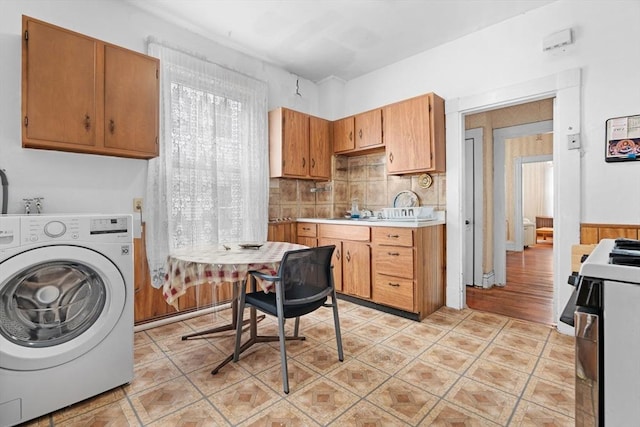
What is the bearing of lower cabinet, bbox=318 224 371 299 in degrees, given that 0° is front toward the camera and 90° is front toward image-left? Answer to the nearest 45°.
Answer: approximately 45°

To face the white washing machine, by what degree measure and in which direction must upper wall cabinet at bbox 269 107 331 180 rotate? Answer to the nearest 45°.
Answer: approximately 90° to its right

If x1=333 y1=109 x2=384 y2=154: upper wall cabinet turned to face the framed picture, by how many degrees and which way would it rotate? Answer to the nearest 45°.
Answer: approximately 90° to its left

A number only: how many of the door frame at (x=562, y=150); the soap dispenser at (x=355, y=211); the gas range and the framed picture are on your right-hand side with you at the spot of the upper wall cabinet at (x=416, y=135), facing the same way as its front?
1

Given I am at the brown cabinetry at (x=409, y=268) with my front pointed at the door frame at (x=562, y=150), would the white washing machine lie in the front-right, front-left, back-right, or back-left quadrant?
back-right

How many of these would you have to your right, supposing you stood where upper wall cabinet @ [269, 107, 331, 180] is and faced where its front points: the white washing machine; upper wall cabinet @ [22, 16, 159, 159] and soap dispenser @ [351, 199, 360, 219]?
2

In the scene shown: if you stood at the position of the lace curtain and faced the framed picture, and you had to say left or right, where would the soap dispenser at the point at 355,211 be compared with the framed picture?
left

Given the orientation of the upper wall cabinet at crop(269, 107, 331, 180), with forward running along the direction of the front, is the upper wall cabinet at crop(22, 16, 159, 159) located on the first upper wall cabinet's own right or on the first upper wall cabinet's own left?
on the first upper wall cabinet's own right

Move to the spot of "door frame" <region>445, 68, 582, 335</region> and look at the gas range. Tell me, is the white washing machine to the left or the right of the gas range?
right

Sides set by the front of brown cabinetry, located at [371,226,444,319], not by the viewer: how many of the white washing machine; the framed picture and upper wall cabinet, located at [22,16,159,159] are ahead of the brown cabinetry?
2

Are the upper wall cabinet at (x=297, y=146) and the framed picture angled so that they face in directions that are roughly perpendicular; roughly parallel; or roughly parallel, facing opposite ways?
roughly perpendicular

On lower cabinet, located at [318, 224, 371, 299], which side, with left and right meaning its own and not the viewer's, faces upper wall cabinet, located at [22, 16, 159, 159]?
front
